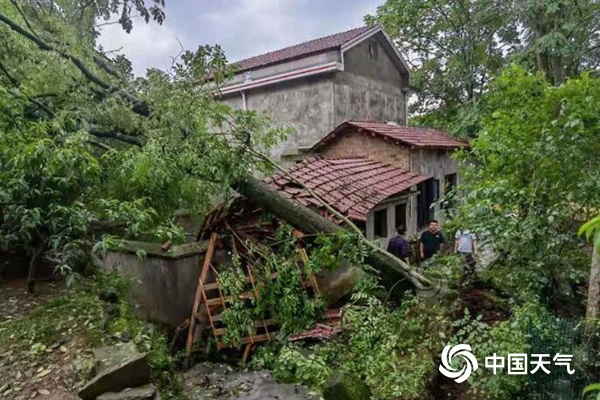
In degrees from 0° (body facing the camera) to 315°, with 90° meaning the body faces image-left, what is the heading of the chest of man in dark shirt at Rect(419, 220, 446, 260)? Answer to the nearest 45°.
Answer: approximately 0°

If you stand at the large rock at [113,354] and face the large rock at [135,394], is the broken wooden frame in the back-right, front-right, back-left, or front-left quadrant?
back-left

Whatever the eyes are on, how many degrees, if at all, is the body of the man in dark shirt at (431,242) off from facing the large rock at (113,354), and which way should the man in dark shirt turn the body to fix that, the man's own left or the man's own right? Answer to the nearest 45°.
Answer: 0° — they already face it
